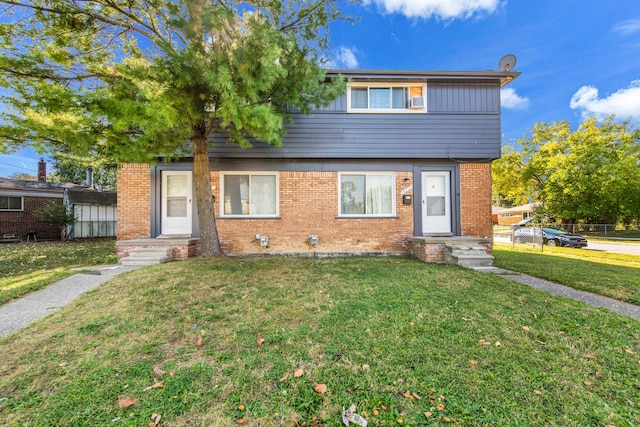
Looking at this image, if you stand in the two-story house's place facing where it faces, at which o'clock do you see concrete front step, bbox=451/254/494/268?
The concrete front step is roughly at 10 o'clock from the two-story house.

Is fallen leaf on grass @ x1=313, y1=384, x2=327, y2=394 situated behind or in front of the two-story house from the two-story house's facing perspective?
in front

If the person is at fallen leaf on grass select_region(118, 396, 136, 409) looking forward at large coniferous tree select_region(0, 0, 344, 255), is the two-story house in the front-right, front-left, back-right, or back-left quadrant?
front-right

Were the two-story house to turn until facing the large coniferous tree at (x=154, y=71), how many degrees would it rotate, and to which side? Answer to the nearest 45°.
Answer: approximately 45° to its right

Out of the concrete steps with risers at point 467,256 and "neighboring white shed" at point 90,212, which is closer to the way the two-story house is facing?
the concrete steps with risers

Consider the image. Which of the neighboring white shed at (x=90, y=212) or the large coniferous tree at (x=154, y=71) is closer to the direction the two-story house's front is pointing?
the large coniferous tree

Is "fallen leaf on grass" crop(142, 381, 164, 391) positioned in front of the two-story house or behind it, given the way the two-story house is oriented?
in front

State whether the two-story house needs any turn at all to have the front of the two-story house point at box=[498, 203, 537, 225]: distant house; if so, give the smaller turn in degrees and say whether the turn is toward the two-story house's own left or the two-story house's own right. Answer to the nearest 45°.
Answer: approximately 135° to the two-story house's own left

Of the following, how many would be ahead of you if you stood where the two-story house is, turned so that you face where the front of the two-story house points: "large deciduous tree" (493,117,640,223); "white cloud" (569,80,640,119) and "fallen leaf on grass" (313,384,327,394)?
1

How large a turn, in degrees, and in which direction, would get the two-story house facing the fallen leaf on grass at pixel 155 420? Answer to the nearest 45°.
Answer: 0° — it already faces it

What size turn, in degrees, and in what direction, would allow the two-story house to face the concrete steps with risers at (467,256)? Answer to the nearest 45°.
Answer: approximately 45° to its left

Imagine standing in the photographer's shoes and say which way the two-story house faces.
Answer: facing the viewer

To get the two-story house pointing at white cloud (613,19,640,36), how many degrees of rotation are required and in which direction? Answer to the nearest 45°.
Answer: approximately 135° to its left

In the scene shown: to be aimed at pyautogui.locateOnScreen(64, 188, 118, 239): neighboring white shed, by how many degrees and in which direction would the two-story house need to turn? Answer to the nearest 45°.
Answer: approximately 135° to its right

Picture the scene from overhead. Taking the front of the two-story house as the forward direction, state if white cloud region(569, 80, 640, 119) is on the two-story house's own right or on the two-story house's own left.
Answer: on the two-story house's own left

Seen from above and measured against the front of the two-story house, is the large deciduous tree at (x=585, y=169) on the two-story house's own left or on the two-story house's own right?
on the two-story house's own left
